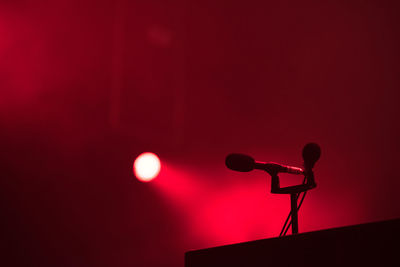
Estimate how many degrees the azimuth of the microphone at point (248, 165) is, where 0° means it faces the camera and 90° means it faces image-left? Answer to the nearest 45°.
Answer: approximately 90°

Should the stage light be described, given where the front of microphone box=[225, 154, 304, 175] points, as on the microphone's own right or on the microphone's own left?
on the microphone's own right
